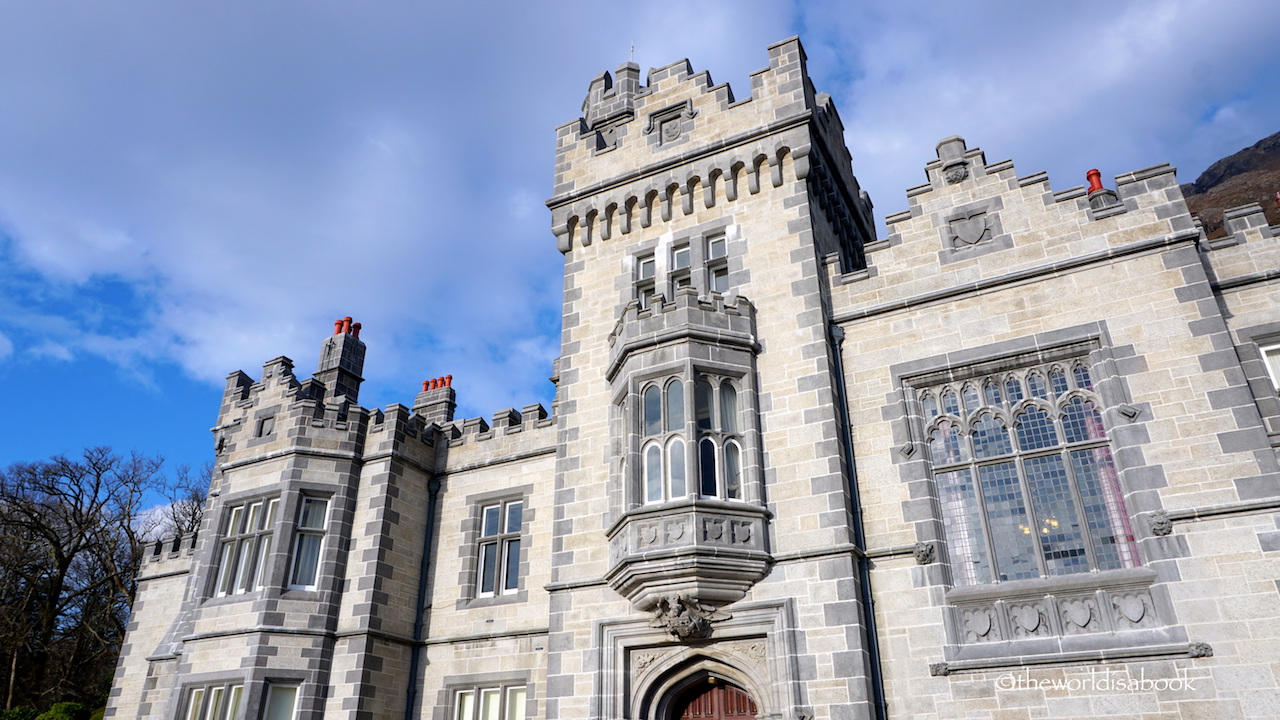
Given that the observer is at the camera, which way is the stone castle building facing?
facing the viewer and to the left of the viewer
